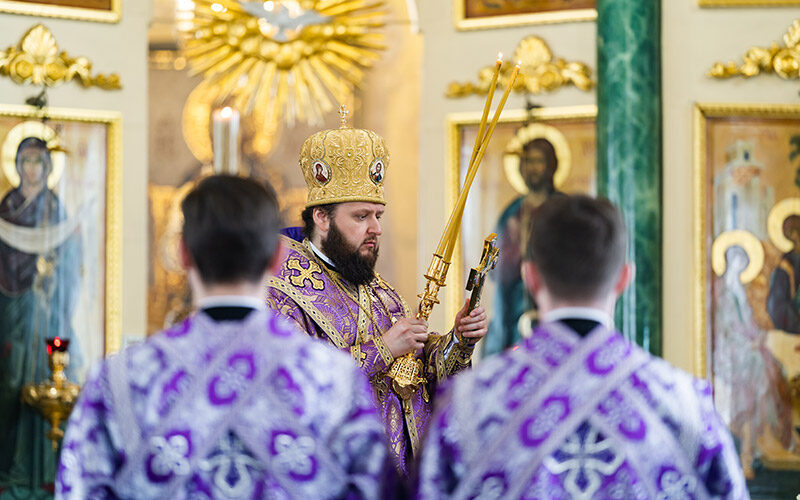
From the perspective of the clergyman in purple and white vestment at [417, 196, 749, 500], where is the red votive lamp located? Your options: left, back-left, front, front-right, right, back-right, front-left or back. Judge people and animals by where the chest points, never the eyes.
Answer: front-left

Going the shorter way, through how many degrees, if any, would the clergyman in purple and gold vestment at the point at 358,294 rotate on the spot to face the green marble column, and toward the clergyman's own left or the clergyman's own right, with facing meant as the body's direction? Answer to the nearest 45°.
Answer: approximately 90° to the clergyman's own left

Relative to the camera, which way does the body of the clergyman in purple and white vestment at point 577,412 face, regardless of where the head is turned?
away from the camera

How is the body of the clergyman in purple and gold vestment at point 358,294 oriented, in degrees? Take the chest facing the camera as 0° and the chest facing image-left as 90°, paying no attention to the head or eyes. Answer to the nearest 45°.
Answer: approximately 315°

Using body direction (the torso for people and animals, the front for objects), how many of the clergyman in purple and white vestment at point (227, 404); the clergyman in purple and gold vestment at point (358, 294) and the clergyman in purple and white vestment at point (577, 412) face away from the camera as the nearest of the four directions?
2

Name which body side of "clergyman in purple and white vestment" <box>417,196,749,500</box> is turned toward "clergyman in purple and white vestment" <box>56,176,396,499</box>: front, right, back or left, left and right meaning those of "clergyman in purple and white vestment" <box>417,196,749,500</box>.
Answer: left

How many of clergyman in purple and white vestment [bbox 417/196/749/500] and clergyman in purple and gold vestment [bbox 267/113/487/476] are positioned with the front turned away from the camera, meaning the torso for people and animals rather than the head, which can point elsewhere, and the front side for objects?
1

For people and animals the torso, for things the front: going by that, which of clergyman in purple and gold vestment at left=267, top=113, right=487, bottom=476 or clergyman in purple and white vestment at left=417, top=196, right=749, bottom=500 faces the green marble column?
clergyman in purple and white vestment at left=417, top=196, right=749, bottom=500

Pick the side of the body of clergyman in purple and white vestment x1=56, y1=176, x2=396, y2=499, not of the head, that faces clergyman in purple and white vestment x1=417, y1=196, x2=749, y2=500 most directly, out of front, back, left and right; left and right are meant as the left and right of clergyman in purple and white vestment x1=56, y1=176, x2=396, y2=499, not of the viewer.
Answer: right

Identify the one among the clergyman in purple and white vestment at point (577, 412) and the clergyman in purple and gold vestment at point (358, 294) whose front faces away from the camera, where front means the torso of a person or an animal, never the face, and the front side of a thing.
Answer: the clergyman in purple and white vestment at point (577, 412)

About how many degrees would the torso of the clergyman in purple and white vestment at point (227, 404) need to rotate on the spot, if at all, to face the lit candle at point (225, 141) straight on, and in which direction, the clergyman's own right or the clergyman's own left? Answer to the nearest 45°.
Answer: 0° — they already face it

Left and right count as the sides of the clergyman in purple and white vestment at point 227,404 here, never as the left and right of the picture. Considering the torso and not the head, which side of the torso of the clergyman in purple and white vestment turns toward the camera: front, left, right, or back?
back

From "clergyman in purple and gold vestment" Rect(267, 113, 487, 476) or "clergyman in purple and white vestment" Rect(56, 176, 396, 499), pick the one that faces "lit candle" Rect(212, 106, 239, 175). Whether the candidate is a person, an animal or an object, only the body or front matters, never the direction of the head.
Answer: "clergyman in purple and white vestment" Rect(56, 176, 396, 499)

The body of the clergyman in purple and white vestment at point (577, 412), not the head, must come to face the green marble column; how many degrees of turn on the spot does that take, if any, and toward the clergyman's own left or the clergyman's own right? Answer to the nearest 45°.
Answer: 0° — they already face it
